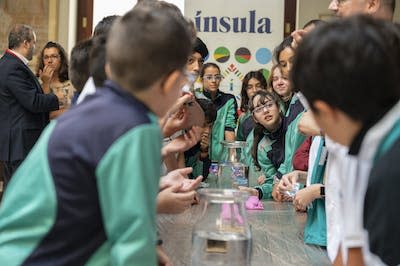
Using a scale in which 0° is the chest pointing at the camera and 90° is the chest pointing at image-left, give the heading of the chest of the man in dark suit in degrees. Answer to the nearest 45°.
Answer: approximately 270°

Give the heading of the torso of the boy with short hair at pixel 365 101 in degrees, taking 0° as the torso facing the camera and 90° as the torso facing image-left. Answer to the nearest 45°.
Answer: approximately 135°

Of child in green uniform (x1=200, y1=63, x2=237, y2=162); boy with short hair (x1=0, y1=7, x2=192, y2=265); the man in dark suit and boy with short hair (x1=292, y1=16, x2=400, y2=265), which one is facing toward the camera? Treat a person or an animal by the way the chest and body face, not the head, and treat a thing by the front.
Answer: the child in green uniform

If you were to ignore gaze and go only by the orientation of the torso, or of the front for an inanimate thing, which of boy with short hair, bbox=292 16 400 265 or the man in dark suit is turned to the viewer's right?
the man in dark suit

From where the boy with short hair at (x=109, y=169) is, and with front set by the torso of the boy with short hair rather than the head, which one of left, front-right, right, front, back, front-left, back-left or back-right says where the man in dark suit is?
front-left

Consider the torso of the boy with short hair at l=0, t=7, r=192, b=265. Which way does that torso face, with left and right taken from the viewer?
facing away from the viewer and to the right of the viewer
